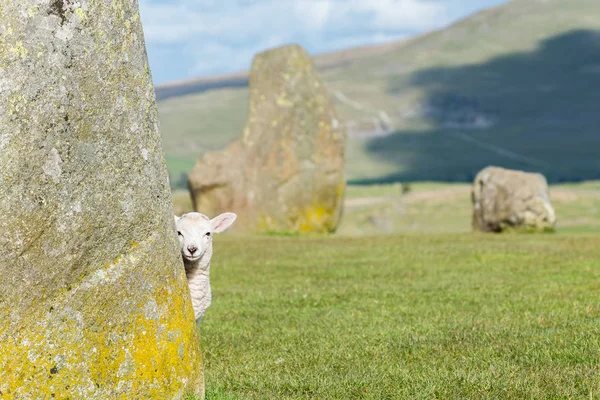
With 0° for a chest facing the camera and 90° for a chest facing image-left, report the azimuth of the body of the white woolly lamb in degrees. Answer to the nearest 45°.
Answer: approximately 0°

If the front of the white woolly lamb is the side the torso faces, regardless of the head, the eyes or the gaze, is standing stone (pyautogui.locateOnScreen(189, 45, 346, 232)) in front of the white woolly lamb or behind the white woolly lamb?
behind

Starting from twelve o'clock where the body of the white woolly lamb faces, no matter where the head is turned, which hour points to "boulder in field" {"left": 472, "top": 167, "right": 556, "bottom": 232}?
The boulder in field is roughly at 7 o'clock from the white woolly lamb.

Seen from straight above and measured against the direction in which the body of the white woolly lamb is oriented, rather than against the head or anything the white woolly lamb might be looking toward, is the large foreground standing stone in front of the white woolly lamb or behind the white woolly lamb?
in front

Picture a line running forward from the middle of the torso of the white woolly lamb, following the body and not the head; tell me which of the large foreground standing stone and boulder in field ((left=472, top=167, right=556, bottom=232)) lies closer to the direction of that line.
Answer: the large foreground standing stone
